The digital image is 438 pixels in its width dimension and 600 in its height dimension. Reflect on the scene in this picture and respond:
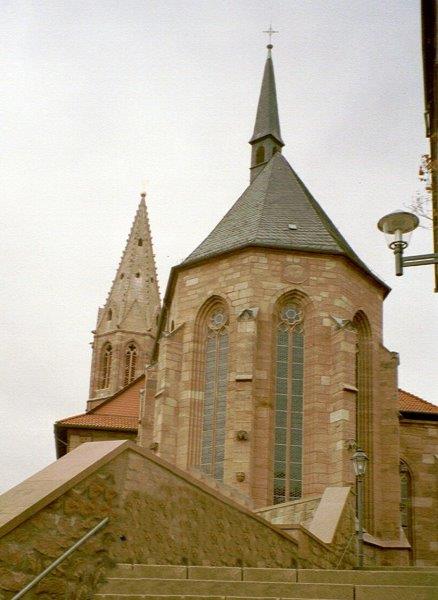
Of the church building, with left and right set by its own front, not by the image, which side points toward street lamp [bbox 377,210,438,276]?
back

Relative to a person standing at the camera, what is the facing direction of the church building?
facing away from the viewer
